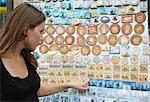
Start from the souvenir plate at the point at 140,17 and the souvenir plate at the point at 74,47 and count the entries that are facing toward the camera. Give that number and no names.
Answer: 2

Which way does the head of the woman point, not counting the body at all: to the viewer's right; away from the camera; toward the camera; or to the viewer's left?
to the viewer's right

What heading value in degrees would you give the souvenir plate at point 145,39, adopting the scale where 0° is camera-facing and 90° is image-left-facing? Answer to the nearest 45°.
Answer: approximately 0°
